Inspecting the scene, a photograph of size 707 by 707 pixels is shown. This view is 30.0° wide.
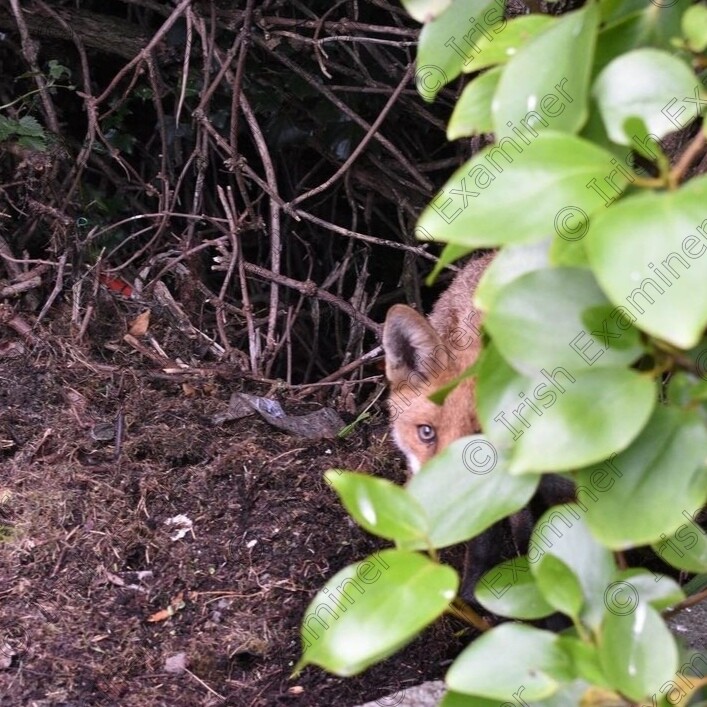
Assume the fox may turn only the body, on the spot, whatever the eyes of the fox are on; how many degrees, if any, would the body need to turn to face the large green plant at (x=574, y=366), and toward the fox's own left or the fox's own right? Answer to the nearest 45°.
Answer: approximately 45° to the fox's own left

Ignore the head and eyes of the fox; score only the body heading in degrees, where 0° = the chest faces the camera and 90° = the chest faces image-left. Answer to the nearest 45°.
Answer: approximately 45°

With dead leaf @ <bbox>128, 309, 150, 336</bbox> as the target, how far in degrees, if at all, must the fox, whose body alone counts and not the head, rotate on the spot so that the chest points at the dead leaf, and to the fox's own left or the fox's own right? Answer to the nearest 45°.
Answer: approximately 45° to the fox's own right

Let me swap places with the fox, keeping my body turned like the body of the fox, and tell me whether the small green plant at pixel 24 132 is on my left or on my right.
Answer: on my right

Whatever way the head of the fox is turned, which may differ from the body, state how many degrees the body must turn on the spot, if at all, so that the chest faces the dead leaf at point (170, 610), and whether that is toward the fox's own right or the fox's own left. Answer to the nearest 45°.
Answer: approximately 45° to the fox's own right
